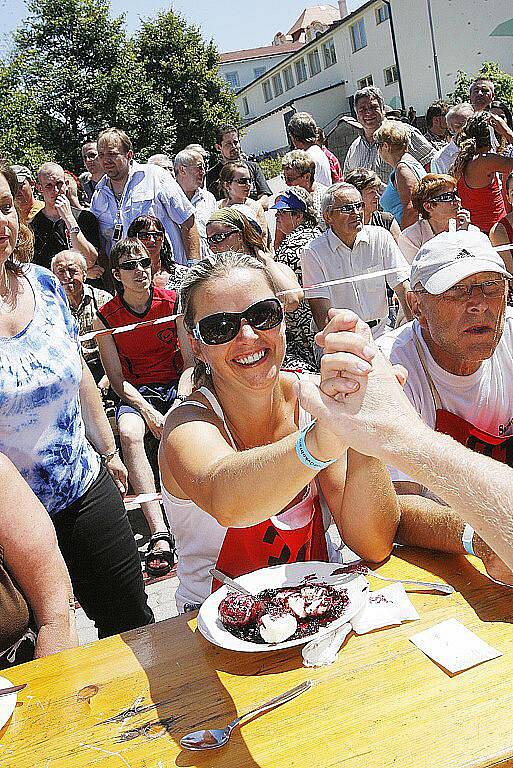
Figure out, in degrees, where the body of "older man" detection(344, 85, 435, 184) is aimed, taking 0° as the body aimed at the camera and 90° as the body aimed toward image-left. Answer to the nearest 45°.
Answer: approximately 0°

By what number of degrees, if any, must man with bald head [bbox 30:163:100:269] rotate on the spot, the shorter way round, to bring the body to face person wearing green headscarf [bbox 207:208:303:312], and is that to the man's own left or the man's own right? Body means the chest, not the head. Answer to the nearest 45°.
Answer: approximately 45° to the man's own left

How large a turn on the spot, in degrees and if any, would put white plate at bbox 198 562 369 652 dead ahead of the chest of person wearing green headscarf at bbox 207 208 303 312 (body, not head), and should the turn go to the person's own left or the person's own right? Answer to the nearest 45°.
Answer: approximately 45° to the person's own left

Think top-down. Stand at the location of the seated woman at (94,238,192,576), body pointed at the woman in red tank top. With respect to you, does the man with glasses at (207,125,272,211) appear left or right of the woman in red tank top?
left

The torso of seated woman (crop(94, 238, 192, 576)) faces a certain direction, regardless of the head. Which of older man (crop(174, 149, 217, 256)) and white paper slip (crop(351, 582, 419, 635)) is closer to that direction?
the white paper slip

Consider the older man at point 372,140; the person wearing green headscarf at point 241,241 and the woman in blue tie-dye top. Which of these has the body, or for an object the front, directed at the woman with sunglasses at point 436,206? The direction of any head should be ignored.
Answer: the older man

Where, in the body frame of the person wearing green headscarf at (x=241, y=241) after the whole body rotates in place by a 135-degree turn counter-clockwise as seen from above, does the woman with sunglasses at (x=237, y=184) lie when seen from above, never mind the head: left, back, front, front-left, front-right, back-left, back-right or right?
left

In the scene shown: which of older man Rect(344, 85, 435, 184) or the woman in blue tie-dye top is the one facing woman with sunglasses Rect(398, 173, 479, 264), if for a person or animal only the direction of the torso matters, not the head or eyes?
the older man

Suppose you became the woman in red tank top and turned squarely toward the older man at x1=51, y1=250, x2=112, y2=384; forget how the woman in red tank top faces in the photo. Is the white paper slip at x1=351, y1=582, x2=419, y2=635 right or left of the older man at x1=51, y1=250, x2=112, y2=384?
left

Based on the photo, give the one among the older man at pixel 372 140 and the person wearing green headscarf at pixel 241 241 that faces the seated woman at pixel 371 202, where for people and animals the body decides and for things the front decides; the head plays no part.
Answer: the older man

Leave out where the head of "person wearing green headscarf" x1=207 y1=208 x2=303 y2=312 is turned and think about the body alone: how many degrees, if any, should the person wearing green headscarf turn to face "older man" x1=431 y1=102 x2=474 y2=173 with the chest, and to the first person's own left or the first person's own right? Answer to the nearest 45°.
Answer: approximately 180°

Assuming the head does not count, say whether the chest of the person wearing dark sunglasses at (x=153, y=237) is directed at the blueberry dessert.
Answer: yes
